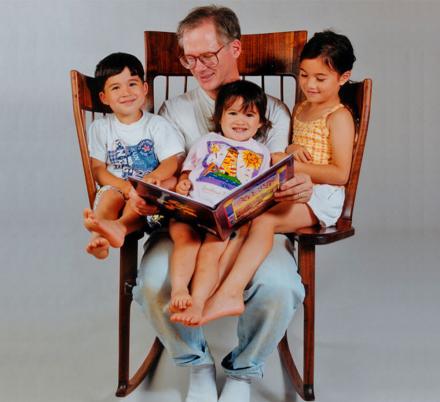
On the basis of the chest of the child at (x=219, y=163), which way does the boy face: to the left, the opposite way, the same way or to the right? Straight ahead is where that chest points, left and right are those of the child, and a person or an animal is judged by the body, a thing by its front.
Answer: the same way

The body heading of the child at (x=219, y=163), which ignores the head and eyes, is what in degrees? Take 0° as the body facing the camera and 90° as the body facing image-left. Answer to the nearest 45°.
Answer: approximately 0°

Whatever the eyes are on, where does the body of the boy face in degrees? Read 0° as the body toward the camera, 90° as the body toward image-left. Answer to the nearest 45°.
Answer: approximately 0°

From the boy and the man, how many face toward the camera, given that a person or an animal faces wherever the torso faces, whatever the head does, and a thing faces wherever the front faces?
2

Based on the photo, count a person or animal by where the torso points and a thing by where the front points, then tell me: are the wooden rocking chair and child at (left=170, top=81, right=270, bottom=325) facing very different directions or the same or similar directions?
same or similar directions

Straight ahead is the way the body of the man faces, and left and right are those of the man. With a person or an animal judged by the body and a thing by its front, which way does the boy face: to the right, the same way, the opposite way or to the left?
the same way

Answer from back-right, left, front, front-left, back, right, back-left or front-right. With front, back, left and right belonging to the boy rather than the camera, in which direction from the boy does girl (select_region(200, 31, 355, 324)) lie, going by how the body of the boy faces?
left

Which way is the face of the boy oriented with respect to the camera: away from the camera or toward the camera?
toward the camera

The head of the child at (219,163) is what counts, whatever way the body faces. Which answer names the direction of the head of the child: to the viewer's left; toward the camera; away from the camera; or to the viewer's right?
toward the camera

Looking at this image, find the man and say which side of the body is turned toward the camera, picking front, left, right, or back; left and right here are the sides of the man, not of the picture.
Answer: front

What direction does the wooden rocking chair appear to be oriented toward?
toward the camera
